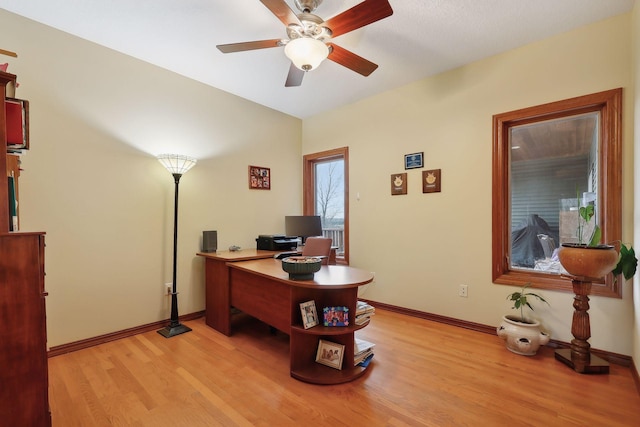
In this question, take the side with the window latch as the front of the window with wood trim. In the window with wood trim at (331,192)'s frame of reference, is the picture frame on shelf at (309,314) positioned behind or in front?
in front

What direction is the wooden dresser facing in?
to the viewer's right

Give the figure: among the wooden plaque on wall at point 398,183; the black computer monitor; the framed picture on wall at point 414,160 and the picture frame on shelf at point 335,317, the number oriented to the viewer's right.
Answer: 0

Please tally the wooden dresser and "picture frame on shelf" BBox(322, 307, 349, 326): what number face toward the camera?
1

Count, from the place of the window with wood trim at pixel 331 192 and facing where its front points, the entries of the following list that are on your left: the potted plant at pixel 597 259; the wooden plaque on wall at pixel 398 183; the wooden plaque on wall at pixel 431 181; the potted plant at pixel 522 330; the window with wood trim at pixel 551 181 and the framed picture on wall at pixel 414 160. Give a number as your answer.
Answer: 6

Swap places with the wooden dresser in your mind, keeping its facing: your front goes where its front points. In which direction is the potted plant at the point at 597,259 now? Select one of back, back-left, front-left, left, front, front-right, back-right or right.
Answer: front-right

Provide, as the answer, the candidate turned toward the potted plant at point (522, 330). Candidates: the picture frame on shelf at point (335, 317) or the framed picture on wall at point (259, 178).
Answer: the framed picture on wall

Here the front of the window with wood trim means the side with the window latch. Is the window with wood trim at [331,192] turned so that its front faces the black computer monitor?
yes

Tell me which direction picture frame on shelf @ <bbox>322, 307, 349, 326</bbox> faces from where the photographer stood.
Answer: facing the viewer

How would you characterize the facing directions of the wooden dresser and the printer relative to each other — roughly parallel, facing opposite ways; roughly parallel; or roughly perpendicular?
roughly perpendicular

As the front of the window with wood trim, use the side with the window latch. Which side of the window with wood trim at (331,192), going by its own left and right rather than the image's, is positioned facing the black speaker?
front

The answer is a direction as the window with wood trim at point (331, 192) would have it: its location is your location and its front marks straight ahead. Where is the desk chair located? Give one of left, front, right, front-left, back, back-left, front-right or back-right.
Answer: front-left

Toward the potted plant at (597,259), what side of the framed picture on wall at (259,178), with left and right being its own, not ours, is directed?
front

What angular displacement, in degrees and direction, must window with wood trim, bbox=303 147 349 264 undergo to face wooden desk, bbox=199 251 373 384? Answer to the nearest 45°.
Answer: approximately 45° to its left

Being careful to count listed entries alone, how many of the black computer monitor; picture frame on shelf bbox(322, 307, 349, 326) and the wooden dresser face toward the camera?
2

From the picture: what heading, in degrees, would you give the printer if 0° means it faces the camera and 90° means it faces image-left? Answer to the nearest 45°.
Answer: approximately 315°

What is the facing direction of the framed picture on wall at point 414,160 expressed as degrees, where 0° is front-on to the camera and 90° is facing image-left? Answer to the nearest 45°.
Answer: approximately 45°
